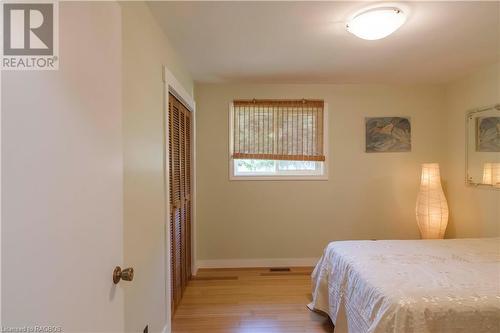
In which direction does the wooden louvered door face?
to the viewer's right

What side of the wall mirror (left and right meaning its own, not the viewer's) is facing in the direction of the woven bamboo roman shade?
front

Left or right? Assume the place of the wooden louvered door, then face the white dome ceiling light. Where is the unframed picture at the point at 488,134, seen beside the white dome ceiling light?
left

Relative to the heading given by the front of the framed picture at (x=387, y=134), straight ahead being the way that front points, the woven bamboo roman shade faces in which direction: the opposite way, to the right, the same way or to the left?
the same way

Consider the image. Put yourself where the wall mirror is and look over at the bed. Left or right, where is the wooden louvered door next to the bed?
right

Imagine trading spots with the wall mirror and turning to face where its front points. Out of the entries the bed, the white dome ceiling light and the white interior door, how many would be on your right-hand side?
0

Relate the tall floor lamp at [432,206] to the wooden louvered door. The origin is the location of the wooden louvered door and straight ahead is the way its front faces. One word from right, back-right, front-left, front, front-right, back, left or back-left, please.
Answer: front

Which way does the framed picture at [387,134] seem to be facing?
toward the camera

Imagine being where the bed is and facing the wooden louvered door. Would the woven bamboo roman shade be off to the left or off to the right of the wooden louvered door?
right

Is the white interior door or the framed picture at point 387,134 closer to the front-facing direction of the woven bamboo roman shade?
the white interior door

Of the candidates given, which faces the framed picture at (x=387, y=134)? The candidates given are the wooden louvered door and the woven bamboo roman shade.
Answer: the wooden louvered door

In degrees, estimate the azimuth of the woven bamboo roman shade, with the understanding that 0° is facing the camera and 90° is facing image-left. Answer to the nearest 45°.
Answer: approximately 0°

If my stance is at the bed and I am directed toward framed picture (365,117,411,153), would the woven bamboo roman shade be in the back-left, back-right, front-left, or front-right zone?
front-left

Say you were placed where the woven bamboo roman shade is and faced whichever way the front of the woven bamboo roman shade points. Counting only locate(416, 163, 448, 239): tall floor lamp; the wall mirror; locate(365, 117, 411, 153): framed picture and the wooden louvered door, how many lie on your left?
3

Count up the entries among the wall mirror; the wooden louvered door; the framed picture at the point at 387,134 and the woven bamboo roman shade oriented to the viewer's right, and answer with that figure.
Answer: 1

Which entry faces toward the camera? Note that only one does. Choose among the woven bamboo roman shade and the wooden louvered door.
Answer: the woven bamboo roman shade
